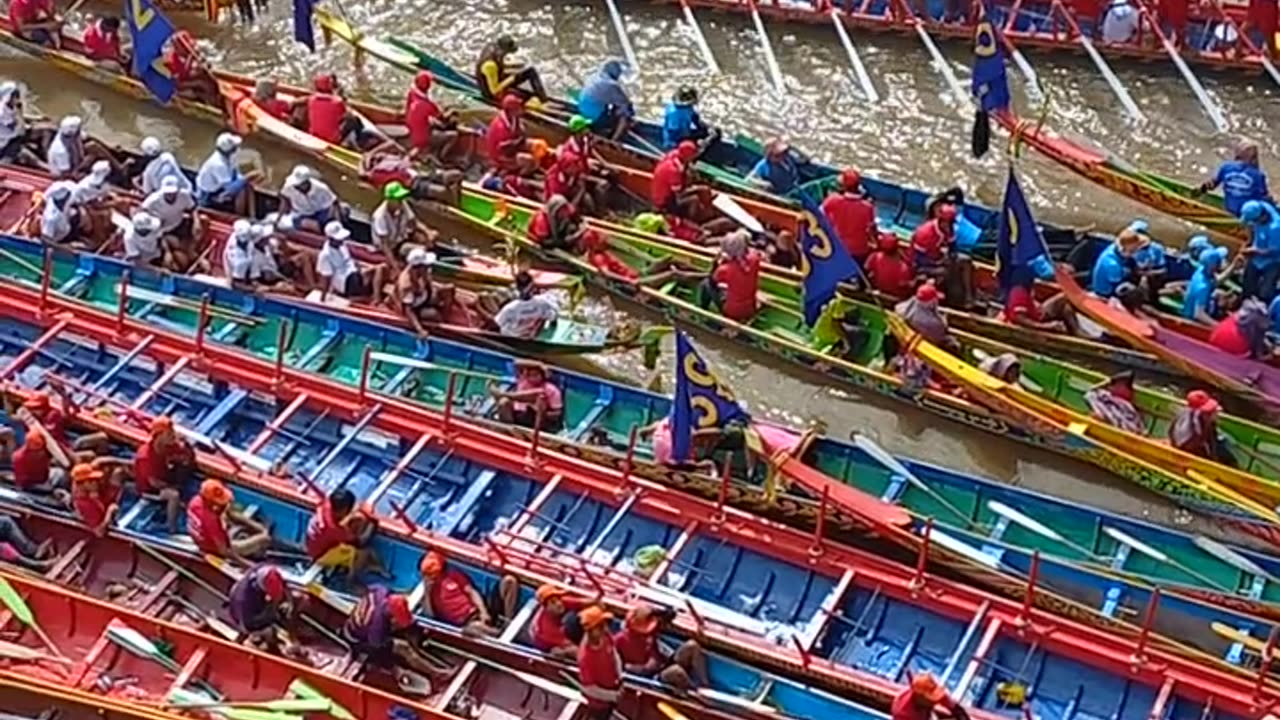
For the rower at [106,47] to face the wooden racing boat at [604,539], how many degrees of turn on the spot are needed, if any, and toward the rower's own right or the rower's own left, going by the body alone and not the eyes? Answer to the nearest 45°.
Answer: approximately 90° to the rower's own right

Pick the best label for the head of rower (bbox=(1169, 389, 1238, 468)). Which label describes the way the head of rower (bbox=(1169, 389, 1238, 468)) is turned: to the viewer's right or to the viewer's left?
to the viewer's right

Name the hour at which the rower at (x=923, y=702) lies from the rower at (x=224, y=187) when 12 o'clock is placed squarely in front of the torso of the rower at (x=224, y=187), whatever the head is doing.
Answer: the rower at (x=923, y=702) is roughly at 2 o'clock from the rower at (x=224, y=187).

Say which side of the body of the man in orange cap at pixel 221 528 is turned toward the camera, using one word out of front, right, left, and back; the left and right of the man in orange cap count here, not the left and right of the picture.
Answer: right

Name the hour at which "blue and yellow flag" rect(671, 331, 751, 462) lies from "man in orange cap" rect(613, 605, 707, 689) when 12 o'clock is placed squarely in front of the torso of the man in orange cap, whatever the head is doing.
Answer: The blue and yellow flag is roughly at 9 o'clock from the man in orange cap.
